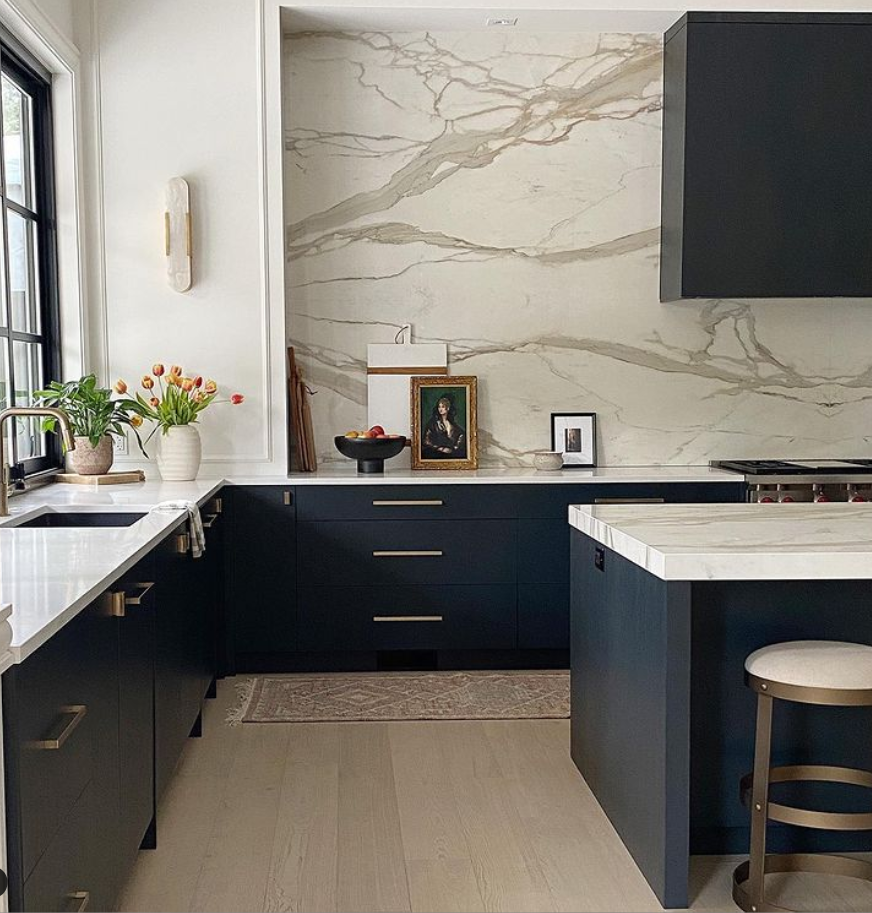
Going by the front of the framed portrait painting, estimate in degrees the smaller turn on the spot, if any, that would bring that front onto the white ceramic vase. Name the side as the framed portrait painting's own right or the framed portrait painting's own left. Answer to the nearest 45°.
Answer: approximately 45° to the framed portrait painting's own right

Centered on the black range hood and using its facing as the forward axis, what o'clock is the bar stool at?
The bar stool is roughly at 12 o'clock from the black range hood.

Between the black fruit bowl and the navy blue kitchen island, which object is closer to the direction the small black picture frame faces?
the navy blue kitchen island

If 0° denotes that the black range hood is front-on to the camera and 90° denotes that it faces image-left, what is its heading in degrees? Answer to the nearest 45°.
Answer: approximately 0°

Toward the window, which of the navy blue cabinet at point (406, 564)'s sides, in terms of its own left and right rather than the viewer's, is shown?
right

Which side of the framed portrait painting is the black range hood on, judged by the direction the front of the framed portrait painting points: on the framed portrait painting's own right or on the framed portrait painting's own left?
on the framed portrait painting's own left

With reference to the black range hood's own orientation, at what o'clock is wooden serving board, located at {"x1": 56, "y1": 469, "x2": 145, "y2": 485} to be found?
The wooden serving board is roughly at 2 o'clock from the black range hood.

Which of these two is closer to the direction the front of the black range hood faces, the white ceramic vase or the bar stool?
the bar stool

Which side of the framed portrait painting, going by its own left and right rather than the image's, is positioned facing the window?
right

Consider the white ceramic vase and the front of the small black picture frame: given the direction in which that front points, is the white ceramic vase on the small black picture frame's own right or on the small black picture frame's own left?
on the small black picture frame's own right
